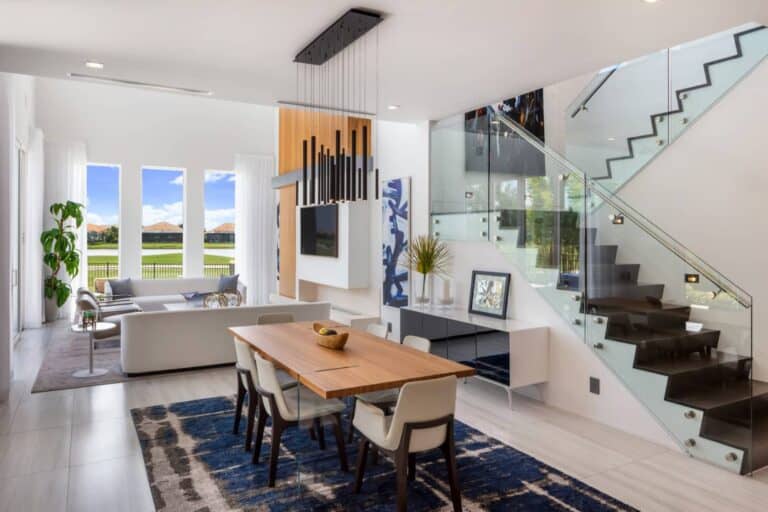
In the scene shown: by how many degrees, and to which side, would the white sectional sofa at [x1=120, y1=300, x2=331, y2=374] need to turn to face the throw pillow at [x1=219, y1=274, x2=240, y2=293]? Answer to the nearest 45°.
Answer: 0° — it already faces it

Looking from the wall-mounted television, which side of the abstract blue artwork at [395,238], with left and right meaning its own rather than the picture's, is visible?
right

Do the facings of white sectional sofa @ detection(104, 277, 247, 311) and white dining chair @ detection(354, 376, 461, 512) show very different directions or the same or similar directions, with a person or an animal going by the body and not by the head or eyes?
very different directions

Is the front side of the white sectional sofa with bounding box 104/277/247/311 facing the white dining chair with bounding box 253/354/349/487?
yes

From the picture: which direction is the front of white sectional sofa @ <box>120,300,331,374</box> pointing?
away from the camera

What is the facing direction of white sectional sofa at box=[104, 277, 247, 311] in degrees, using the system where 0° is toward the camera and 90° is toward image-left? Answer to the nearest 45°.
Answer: approximately 0°

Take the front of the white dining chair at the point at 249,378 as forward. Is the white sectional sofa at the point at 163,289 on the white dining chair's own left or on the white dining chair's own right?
on the white dining chair's own left

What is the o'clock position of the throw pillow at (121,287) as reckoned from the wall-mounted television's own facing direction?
The throw pillow is roughly at 2 o'clock from the wall-mounted television.

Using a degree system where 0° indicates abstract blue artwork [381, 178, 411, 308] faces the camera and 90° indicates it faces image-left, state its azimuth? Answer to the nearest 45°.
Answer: approximately 45°

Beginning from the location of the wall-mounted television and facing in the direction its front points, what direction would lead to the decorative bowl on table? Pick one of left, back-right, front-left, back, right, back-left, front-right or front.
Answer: front-left
